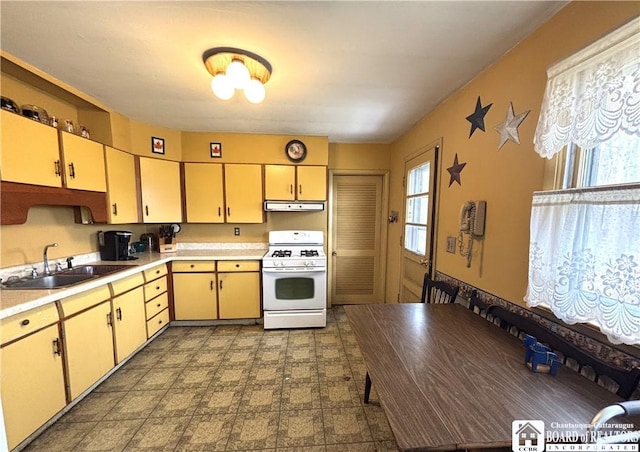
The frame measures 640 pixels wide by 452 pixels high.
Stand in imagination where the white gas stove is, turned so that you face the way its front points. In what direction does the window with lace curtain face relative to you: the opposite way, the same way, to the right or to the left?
to the right

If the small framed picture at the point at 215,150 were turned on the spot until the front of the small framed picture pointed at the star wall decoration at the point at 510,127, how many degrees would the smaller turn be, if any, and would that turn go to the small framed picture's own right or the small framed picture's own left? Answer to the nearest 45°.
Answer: approximately 45° to the small framed picture's own left

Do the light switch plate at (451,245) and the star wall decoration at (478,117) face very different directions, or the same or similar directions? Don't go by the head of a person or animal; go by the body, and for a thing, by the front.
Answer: same or similar directions

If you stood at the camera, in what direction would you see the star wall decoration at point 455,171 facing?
facing the viewer and to the left of the viewer

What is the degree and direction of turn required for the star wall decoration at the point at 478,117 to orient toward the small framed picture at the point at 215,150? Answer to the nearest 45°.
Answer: approximately 45° to its right

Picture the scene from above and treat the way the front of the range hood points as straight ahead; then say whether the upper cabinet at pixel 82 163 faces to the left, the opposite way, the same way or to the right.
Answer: to the left

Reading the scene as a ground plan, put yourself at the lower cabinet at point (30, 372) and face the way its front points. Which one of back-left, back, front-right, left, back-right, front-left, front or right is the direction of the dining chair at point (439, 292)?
front

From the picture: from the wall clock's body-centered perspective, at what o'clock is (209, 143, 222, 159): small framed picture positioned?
The small framed picture is roughly at 3 o'clock from the wall clock.

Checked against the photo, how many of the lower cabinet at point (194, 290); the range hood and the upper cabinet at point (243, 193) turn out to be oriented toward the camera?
3

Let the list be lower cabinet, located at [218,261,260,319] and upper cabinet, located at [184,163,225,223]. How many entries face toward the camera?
2

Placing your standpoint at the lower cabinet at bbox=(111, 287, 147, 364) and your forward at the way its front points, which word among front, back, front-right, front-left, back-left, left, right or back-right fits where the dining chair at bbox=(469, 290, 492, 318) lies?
front

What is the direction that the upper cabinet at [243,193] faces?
toward the camera

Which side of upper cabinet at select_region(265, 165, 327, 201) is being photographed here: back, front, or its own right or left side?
front

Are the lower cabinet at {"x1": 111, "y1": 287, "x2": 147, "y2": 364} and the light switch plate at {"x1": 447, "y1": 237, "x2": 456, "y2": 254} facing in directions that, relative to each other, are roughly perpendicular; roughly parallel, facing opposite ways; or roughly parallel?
roughly parallel, facing opposite ways

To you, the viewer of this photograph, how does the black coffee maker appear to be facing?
facing the viewer and to the right of the viewer

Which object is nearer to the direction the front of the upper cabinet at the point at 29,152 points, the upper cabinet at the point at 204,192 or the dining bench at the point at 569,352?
the dining bench

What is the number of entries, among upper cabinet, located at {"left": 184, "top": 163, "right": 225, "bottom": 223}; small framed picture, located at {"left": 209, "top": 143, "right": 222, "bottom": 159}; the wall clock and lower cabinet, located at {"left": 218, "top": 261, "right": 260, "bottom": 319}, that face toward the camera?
4

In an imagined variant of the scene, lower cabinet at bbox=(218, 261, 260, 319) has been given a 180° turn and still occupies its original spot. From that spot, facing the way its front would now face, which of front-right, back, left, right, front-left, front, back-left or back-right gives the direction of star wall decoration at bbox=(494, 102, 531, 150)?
back-right
